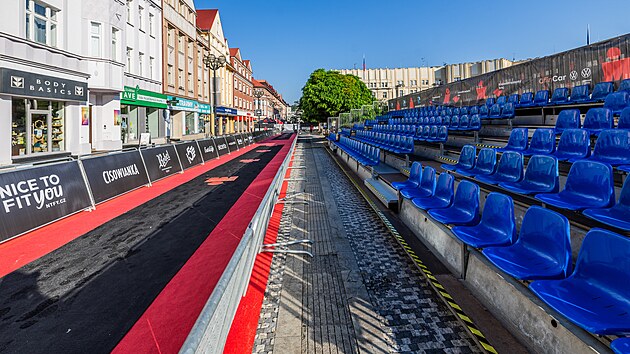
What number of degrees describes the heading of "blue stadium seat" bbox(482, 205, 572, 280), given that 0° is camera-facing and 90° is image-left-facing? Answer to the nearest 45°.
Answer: approximately 45°

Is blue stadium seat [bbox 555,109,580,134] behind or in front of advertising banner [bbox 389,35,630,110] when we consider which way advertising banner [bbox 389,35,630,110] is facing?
in front

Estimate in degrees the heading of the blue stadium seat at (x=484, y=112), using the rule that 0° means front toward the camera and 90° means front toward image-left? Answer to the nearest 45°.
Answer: approximately 45°

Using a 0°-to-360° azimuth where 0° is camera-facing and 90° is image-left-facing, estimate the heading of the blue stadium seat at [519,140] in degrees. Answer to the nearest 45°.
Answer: approximately 45°

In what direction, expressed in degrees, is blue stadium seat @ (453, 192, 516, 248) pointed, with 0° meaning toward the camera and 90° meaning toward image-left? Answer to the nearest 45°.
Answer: approximately 45°

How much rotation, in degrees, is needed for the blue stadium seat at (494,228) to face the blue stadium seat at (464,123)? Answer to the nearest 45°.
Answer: approximately 135° to its right

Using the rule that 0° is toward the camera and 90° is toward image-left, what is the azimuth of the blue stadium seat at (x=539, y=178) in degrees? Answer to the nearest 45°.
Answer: approximately 45°

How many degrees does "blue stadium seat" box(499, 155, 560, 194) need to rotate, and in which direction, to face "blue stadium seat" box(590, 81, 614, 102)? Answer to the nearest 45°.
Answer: approximately 135° to its right
